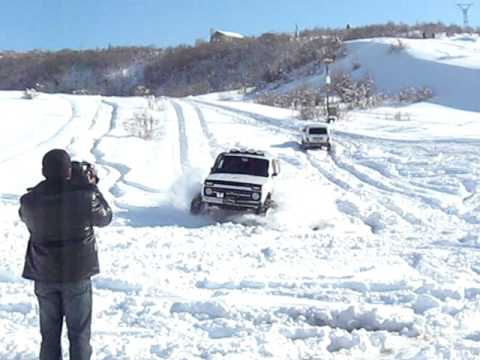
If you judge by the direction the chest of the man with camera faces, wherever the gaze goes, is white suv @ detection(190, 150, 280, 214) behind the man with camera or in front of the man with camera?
in front

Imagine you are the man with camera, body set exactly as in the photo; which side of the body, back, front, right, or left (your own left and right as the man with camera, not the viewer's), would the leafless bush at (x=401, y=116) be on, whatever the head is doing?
front

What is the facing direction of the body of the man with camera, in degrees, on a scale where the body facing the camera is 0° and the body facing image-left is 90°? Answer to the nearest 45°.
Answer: approximately 225°

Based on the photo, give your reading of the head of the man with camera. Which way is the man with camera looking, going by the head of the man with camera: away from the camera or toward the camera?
away from the camera

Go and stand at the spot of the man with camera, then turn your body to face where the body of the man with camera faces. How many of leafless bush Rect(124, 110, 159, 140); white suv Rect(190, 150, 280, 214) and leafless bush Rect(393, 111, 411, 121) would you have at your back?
0

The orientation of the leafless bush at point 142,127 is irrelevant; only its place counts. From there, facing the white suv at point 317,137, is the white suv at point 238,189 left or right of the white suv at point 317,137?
right

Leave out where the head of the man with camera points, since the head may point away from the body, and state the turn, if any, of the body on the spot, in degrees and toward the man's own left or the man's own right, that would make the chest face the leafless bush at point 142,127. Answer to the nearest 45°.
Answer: approximately 45° to the man's own left

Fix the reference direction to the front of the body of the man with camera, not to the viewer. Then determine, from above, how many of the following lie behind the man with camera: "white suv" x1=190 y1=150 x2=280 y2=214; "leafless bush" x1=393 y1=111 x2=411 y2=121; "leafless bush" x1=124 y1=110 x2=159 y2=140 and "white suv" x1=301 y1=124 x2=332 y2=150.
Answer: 0

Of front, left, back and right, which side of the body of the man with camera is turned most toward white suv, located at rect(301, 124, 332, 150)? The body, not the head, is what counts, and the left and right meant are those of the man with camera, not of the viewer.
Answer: front
